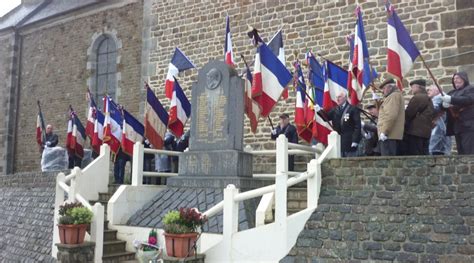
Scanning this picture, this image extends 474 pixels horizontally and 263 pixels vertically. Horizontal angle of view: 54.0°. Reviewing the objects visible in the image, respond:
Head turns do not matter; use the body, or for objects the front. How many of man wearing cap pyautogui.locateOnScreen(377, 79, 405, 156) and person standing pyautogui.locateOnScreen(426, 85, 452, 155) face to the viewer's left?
2

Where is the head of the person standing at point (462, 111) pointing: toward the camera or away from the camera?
toward the camera

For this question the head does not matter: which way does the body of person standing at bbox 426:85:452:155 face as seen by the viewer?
to the viewer's left

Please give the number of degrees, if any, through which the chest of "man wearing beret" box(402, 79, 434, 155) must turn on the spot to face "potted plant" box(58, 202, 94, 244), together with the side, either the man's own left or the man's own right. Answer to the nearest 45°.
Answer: approximately 45° to the man's own left

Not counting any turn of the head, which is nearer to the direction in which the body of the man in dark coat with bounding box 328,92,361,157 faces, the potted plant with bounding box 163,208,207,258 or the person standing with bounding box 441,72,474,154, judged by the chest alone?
the potted plant

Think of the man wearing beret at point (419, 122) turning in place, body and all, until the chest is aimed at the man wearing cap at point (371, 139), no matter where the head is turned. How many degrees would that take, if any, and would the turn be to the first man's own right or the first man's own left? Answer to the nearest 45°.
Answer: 0° — they already face them

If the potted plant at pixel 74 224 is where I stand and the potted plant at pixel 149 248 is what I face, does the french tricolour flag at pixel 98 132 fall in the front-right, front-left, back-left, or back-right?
back-left

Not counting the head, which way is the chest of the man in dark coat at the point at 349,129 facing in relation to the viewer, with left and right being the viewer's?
facing the viewer and to the left of the viewer

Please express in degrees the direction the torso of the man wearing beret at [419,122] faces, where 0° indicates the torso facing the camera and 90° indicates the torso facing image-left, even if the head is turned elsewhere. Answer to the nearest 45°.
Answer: approximately 135°

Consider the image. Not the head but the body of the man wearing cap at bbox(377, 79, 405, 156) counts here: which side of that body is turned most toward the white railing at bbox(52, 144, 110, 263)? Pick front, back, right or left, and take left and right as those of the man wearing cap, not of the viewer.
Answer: front

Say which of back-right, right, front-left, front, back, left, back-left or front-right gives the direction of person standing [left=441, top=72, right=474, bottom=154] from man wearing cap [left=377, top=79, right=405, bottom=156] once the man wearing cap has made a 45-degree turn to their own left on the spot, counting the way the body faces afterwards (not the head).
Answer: back-left

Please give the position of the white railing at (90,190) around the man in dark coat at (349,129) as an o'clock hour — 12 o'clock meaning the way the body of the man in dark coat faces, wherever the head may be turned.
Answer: The white railing is roughly at 1 o'clock from the man in dark coat.

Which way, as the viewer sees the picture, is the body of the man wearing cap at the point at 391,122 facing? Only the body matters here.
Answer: to the viewer's left

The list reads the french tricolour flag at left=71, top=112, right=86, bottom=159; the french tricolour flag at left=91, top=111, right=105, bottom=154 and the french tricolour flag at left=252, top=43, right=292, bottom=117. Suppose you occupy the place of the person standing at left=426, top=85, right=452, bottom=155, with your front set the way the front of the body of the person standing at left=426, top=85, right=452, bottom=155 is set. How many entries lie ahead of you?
3

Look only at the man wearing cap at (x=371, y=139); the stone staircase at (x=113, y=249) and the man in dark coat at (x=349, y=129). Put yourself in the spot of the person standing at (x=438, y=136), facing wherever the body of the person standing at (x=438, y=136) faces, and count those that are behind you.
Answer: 0

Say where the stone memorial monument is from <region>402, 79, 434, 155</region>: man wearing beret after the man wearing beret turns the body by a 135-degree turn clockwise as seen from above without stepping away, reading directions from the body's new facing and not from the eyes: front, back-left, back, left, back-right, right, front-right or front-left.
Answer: back
